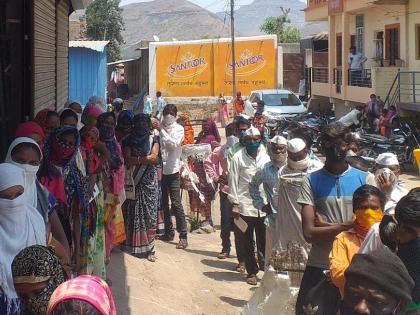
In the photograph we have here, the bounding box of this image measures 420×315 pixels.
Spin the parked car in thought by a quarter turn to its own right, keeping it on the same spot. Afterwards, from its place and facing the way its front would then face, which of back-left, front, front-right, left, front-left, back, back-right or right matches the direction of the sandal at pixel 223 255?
front-left

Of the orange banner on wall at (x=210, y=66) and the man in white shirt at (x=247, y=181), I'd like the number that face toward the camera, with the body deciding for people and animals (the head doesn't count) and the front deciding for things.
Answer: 2

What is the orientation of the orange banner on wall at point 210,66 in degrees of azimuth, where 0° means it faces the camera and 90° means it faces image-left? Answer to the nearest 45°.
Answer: approximately 0°

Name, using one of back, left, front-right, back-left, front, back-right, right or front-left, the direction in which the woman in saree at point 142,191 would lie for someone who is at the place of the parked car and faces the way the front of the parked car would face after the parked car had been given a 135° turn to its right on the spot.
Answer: left
